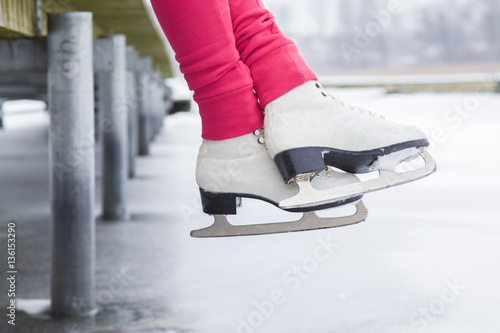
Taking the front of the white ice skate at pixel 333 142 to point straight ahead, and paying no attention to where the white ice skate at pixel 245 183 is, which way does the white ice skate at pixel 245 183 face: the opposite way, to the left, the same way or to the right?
the same way

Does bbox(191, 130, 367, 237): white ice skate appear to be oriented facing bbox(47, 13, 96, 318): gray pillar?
no

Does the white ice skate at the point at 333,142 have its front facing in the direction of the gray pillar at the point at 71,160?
no

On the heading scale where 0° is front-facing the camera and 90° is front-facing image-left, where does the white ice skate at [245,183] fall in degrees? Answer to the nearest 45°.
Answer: approximately 270°

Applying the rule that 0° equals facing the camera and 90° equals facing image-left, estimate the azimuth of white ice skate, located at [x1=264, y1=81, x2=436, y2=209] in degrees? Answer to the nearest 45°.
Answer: approximately 270°

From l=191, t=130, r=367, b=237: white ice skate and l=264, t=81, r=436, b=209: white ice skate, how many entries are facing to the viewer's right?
2
